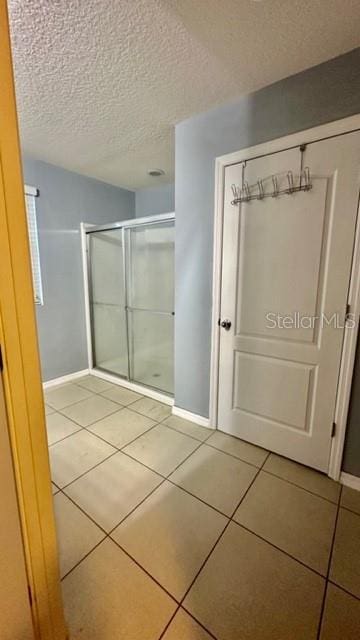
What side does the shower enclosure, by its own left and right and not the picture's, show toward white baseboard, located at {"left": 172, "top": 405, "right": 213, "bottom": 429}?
left

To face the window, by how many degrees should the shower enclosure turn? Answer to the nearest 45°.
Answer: approximately 45° to its right

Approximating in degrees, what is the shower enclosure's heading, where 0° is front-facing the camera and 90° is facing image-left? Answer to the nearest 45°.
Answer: approximately 45°

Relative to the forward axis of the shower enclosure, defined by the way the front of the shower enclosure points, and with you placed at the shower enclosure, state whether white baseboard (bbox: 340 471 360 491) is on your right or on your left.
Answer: on your left
